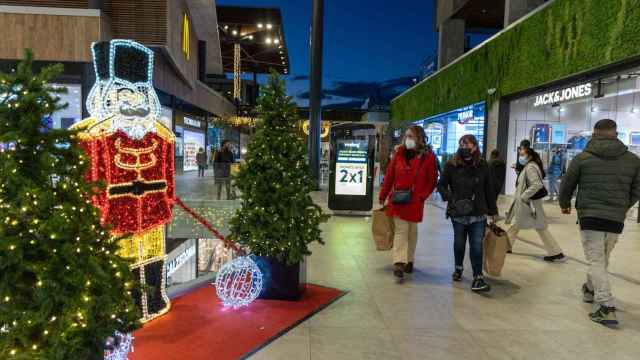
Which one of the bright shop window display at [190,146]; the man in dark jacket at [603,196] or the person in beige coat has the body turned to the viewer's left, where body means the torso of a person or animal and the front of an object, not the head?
the person in beige coat

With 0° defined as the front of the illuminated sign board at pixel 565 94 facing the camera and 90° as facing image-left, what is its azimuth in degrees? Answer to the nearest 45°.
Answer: approximately 45°

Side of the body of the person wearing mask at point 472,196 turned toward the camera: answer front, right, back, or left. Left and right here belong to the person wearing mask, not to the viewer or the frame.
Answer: front

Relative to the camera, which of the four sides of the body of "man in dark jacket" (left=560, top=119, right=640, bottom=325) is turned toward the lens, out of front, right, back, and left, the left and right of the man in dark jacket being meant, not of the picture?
back

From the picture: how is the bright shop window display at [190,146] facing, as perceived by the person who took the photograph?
facing the viewer and to the right of the viewer

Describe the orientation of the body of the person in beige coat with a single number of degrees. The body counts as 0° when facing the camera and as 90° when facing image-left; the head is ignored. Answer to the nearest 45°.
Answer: approximately 90°

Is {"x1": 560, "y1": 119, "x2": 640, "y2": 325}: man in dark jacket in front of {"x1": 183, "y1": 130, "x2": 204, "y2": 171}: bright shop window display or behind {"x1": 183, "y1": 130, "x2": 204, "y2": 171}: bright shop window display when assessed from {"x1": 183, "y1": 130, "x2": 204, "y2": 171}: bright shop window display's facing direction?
in front

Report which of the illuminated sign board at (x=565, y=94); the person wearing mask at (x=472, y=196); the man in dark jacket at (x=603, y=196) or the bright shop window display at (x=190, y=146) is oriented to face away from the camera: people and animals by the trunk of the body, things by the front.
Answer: the man in dark jacket

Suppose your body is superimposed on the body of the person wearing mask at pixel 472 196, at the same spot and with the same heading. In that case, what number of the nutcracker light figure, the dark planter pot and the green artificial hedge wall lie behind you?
1

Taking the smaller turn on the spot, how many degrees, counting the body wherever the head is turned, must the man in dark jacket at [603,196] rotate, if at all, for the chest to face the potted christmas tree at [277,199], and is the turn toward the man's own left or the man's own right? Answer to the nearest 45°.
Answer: approximately 135° to the man's own left

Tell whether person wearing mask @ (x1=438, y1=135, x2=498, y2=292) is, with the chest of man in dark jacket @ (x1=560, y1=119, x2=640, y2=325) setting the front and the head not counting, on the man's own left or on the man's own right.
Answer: on the man's own left
